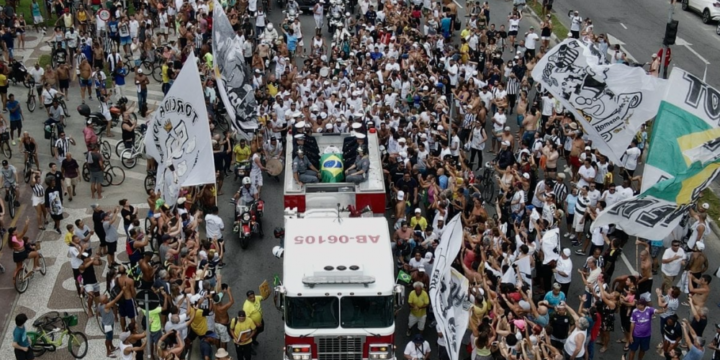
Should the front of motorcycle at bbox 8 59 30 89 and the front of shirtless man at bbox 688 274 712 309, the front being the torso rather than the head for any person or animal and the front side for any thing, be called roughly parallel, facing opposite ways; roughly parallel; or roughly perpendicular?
roughly parallel, facing opposite ways

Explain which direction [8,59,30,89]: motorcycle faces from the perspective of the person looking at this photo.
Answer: facing the viewer and to the right of the viewer

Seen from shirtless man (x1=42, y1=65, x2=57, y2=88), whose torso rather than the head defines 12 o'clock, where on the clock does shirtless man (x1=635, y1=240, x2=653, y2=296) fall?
shirtless man (x1=635, y1=240, x2=653, y2=296) is roughly at 11 o'clock from shirtless man (x1=42, y1=65, x2=57, y2=88).

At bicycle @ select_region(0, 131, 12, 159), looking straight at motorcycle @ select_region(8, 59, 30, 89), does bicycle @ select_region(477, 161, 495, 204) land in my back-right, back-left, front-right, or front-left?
back-right

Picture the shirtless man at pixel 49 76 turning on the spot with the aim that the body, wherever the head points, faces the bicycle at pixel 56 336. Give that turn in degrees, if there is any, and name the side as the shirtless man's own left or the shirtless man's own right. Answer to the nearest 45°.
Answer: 0° — they already face it

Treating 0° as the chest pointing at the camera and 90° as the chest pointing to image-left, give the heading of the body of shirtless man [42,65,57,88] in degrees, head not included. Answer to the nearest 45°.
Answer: approximately 0°

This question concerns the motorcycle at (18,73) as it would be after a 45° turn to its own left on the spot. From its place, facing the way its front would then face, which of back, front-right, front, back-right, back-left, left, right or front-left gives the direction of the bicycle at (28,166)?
right

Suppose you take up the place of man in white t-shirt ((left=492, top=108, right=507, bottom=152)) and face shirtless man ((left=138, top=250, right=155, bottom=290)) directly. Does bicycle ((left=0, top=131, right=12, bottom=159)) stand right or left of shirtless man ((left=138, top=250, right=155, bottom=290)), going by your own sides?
right
